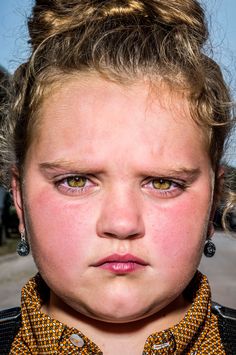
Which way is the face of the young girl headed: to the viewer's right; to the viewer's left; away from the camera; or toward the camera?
toward the camera

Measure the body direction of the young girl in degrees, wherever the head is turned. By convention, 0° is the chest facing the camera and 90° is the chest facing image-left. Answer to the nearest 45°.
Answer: approximately 0°
